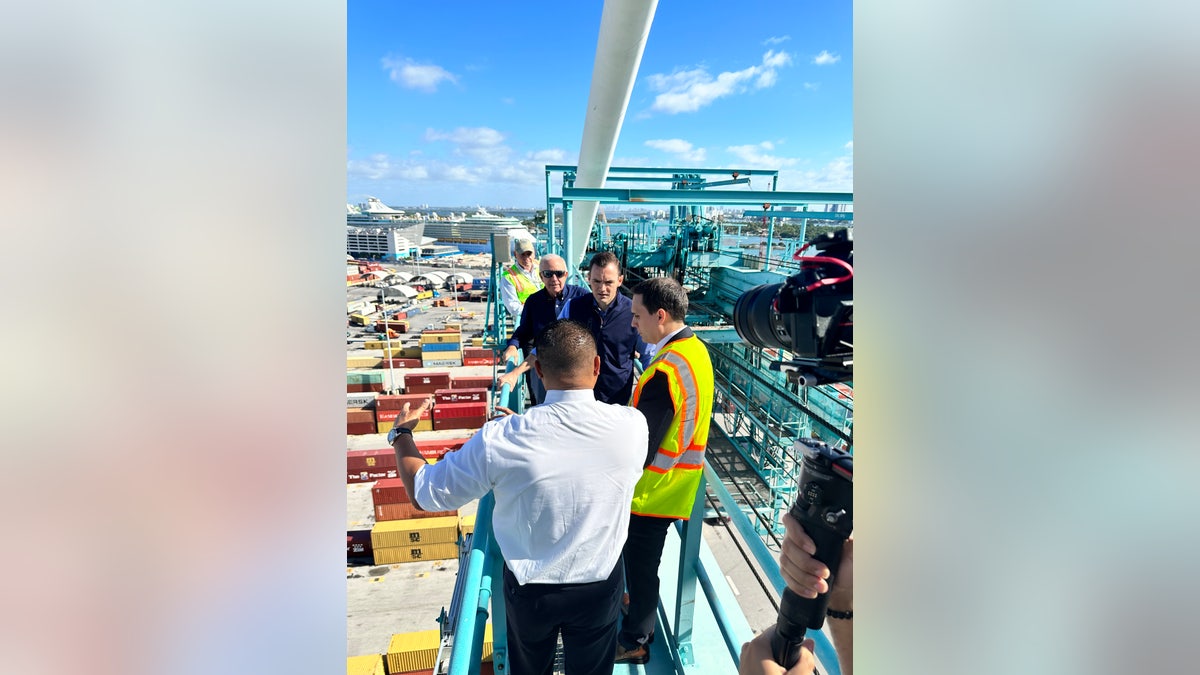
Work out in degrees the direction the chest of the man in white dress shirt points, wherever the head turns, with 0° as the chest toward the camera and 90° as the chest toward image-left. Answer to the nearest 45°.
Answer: approximately 180°

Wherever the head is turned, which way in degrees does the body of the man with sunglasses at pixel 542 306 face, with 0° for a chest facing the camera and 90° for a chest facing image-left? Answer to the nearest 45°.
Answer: approximately 0°

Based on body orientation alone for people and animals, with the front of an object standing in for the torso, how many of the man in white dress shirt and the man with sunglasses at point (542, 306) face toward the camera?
1

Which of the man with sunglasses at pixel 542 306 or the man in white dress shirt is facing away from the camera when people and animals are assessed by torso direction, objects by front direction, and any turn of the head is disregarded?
the man in white dress shirt

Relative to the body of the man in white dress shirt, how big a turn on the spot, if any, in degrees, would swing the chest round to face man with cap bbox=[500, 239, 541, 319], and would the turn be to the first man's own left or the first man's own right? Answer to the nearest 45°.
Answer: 0° — they already face them

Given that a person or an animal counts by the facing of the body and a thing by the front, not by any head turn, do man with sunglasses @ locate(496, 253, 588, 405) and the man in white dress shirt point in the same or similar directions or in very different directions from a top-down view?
very different directions

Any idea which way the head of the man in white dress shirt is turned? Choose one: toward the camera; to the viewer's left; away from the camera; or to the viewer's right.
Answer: away from the camera
